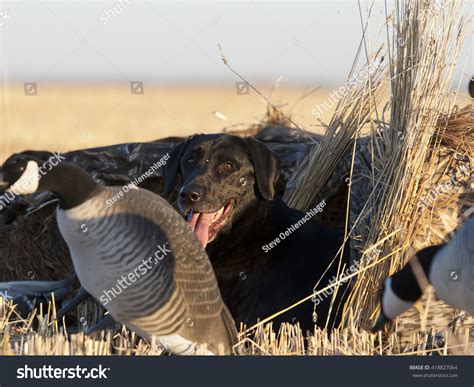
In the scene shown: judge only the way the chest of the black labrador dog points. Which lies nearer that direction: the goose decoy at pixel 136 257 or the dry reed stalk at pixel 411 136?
the goose decoy

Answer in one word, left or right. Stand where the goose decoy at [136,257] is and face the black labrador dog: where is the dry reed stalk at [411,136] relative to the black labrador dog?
right

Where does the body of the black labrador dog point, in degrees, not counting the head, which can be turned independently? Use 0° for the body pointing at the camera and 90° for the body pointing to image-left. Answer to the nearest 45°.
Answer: approximately 45°

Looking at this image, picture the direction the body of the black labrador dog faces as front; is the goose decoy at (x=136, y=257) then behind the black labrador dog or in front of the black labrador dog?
in front

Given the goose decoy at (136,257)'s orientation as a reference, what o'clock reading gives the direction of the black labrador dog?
The black labrador dog is roughly at 4 o'clock from the goose decoy.

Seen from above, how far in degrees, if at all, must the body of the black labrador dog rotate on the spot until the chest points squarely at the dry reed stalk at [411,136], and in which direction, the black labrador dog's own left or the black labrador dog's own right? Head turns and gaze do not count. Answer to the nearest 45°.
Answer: approximately 90° to the black labrador dog's own left

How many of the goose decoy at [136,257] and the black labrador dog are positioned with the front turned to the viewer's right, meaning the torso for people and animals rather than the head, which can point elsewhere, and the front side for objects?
0

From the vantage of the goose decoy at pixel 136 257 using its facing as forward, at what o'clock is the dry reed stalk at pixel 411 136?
The dry reed stalk is roughly at 5 o'clock from the goose decoy.

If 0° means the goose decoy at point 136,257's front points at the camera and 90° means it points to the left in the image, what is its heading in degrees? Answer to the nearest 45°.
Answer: approximately 90°
